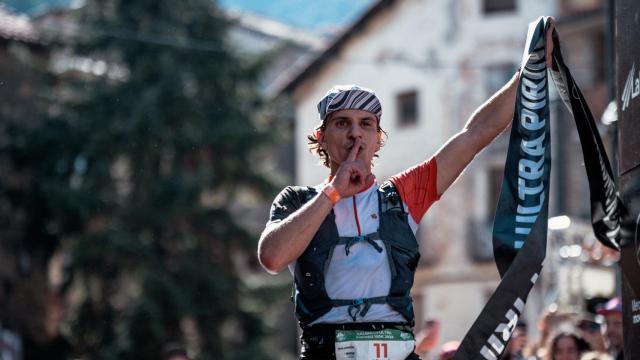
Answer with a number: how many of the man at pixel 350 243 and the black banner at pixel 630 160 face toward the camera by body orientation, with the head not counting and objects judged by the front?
2

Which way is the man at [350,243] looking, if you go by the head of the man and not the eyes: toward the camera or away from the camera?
toward the camera

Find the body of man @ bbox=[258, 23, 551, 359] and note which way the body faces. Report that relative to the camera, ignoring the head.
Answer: toward the camera

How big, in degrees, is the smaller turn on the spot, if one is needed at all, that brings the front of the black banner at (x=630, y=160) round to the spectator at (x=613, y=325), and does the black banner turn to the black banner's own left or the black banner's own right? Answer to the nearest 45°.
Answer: approximately 180°

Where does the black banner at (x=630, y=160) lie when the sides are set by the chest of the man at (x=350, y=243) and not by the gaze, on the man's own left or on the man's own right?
on the man's own left

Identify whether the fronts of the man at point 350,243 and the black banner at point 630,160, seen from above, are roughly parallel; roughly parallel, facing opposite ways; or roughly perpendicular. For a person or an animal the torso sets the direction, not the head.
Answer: roughly parallel

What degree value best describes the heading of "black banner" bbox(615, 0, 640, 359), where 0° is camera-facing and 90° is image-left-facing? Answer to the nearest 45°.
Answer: approximately 0°
